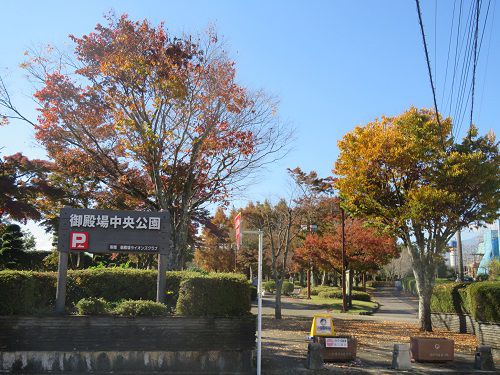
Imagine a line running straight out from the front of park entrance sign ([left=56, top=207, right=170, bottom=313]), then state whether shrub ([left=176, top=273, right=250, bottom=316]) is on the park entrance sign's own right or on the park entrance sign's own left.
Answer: on the park entrance sign's own left

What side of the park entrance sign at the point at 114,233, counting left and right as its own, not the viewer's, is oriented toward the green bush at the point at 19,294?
right

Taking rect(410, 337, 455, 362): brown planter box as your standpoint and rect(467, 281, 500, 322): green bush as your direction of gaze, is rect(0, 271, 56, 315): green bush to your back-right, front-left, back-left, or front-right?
back-left

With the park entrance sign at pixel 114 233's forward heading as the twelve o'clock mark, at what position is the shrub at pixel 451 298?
The shrub is roughly at 8 o'clock from the park entrance sign.

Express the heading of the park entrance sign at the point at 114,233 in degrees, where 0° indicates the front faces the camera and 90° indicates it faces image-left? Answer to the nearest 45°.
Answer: approximately 0°

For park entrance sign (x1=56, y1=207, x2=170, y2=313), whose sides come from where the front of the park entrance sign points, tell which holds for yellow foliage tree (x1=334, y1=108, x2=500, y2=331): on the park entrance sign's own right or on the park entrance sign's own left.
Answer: on the park entrance sign's own left

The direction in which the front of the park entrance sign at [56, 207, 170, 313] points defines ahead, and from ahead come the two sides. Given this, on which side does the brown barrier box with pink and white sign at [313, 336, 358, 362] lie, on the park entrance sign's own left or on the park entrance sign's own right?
on the park entrance sign's own left

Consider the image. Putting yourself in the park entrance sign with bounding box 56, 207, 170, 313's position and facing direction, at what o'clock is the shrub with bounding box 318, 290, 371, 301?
The shrub is roughly at 7 o'clock from the park entrance sign.
